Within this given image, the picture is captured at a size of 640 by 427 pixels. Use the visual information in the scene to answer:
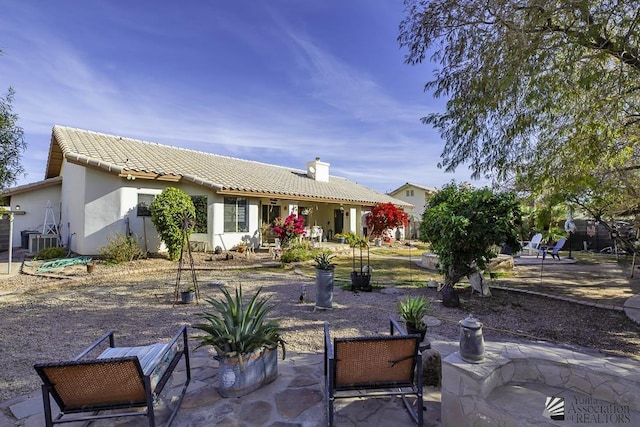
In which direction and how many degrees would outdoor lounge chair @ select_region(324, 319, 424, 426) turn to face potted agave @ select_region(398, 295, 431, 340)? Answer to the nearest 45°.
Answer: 0° — it already faces it

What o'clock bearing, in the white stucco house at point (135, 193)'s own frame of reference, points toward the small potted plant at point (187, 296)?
The small potted plant is roughly at 1 o'clock from the white stucco house.

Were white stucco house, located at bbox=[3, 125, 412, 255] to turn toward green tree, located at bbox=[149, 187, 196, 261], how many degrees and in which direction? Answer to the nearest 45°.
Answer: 0° — it already faces it

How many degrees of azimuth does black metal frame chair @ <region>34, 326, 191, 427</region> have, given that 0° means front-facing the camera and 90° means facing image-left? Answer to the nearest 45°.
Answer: approximately 225°

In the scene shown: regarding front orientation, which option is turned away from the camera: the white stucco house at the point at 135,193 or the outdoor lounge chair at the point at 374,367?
the outdoor lounge chair

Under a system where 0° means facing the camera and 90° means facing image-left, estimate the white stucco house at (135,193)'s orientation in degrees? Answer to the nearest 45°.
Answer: approximately 315°

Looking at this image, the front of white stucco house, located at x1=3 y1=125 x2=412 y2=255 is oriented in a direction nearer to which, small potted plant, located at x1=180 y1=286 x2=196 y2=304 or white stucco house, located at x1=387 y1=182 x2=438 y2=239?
the small potted plant

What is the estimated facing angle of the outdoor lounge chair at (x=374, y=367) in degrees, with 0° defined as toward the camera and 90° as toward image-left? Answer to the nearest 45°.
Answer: approximately 180°

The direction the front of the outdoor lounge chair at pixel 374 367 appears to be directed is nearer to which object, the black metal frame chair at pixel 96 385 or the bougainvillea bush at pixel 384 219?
the bougainvillea bush

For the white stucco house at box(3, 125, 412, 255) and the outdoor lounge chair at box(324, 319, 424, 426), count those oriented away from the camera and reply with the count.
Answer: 1

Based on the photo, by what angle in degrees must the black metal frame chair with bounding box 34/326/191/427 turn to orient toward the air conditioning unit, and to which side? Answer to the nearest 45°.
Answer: approximately 45° to its left
